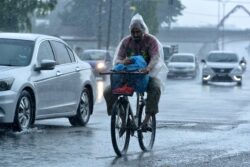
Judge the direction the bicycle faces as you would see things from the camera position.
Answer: facing the viewer and to the left of the viewer

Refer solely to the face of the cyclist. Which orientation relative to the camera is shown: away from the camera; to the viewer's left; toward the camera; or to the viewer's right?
toward the camera

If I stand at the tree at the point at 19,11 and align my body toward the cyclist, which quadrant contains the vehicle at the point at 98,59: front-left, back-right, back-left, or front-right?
front-left

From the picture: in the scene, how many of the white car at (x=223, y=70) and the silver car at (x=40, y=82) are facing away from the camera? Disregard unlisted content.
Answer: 0

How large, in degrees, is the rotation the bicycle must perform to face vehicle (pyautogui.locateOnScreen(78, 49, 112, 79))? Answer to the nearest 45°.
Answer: approximately 135° to its right

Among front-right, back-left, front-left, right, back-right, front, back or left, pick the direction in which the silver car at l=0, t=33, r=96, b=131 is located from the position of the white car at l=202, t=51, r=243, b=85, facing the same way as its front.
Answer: front

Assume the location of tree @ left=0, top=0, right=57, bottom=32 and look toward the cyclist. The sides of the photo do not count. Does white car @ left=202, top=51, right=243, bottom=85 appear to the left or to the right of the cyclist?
left

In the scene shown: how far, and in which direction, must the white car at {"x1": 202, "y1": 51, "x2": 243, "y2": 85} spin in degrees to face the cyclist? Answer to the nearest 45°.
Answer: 0° — it already faces them

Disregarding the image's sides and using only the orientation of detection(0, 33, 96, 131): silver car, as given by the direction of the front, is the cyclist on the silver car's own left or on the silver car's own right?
on the silver car's own left

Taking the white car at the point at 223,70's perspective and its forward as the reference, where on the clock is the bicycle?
The bicycle is roughly at 12 o'clock from the white car.

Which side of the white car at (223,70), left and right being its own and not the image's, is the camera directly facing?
front
